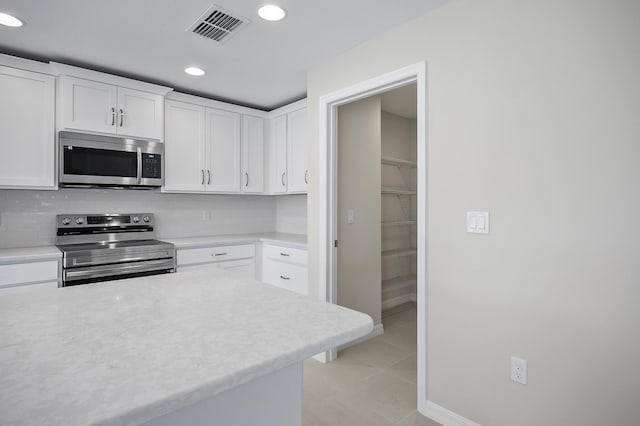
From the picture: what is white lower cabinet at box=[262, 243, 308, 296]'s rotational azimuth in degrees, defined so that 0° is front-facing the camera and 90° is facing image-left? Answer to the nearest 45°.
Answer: approximately 45°

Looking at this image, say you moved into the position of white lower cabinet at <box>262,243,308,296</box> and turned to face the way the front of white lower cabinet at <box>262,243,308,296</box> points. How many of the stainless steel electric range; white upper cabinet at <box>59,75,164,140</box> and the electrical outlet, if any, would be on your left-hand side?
1

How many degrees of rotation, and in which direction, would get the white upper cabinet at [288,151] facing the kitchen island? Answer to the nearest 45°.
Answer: approximately 45° to its left

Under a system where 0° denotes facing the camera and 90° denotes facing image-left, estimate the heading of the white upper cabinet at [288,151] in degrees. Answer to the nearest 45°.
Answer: approximately 45°

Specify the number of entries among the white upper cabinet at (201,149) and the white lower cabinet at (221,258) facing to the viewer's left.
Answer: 0

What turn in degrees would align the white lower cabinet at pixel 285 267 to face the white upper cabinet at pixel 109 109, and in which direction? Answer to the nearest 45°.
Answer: approximately 45° to its right

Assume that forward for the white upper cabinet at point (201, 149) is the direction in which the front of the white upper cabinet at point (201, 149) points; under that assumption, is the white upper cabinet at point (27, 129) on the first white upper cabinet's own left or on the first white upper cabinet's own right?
on the first white upper cabinet's own right
